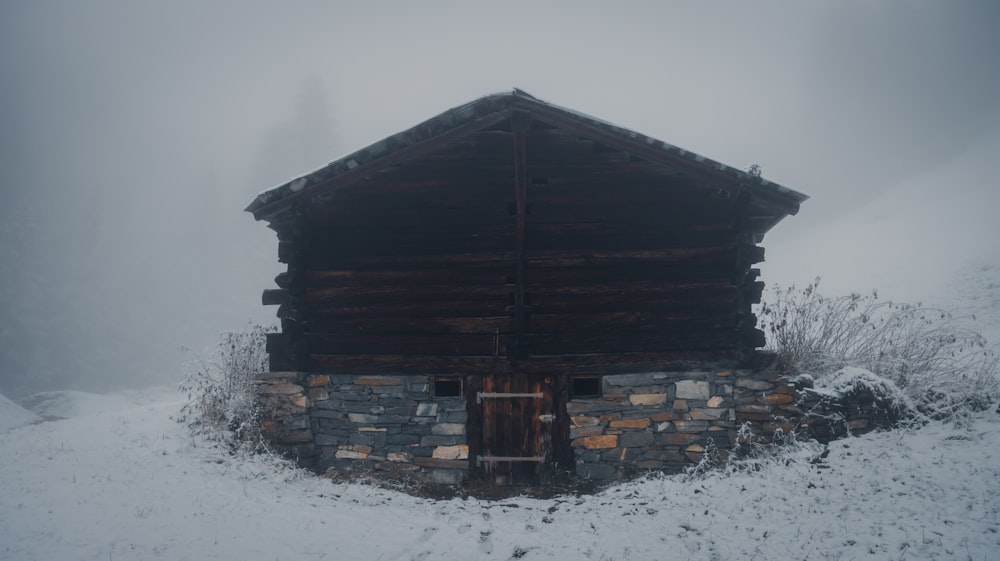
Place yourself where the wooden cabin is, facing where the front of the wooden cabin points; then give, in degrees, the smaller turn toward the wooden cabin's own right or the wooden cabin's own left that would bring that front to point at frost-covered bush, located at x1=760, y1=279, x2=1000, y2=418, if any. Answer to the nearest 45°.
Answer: approximately 90° to the wooden cabin's own left

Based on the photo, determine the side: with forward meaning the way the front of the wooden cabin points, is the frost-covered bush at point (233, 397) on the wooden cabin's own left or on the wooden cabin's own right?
on the wooden cabin's own right

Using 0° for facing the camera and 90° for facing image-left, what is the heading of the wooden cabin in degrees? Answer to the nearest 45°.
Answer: approximately 0°
